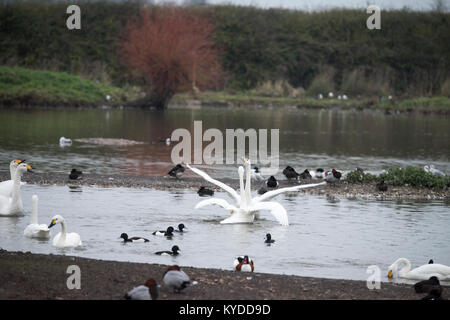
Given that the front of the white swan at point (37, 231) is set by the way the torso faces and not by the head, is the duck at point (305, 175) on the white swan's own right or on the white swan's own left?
on the white swan's own right

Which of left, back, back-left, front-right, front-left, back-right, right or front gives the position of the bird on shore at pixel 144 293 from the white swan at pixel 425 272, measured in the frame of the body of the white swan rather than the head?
front-left

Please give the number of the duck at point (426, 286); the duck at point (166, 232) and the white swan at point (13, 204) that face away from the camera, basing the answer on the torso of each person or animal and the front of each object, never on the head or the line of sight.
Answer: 0

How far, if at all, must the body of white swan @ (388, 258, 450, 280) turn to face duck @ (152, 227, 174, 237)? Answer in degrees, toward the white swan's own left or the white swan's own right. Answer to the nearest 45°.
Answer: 0° — it already faces it

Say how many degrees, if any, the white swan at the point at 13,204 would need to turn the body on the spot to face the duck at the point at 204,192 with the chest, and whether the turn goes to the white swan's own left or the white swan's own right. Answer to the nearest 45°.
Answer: approximately 45° to the white swan's own left

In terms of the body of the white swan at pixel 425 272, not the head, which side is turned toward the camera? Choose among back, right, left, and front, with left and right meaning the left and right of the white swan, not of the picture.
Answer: left

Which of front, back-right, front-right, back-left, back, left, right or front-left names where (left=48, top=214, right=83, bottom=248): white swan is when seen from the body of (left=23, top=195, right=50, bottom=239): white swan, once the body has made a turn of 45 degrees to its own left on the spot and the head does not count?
back

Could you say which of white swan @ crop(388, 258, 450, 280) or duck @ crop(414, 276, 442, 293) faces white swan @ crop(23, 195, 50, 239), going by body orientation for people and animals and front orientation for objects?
white swan @ crop(388, 258, 450, 280)
